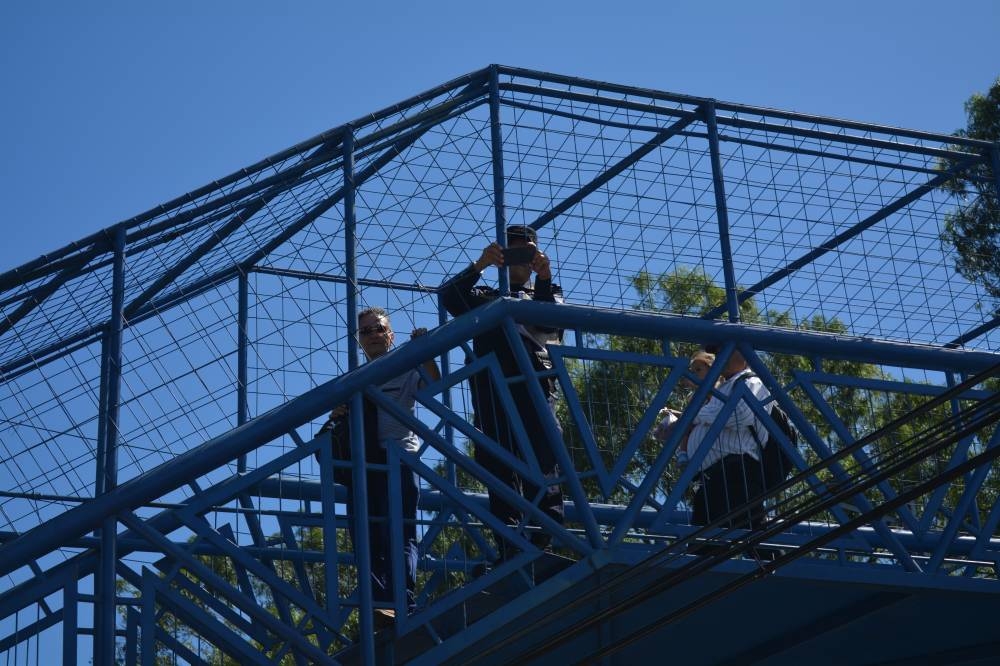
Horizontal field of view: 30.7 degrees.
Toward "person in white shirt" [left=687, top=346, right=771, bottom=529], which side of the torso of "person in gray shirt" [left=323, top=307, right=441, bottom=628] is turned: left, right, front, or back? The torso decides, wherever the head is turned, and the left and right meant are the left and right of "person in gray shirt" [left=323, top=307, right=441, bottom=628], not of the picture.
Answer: left

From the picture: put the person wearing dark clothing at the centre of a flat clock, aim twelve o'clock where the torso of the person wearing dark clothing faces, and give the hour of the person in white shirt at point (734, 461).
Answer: The person in white shirt is roughly at 8 o'clock from the person wearing dark clothing.

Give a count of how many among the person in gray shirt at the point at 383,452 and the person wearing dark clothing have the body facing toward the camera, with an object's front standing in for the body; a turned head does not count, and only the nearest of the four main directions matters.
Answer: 2

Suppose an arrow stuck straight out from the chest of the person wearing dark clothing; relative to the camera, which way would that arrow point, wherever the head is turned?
toward the camera

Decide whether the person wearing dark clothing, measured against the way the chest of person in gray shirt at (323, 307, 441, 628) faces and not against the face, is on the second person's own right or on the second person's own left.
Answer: on the second person's own left

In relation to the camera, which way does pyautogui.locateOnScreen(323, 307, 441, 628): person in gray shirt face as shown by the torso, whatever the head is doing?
toward the camera

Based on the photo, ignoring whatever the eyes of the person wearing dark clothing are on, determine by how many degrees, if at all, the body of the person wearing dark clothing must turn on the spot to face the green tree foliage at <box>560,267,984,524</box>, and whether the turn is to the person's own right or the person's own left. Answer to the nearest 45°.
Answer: approximately 180°
